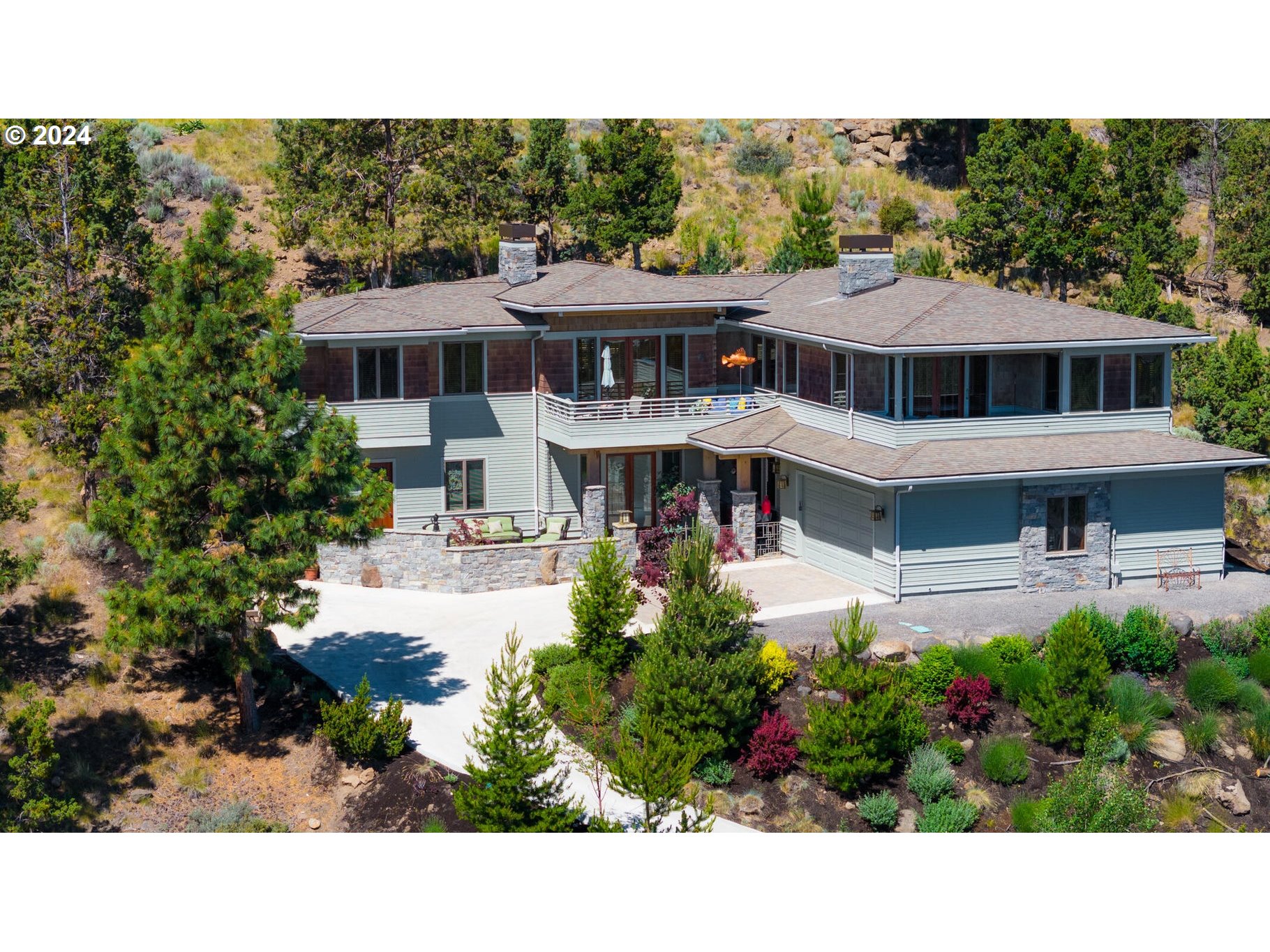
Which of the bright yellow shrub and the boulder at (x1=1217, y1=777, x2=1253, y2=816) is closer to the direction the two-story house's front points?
the bright yellow shrub

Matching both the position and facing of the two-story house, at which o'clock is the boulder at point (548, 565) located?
The boulder is roughly at 2 o'clock from the two-story house.

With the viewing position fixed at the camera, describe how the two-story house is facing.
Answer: facing the viewer

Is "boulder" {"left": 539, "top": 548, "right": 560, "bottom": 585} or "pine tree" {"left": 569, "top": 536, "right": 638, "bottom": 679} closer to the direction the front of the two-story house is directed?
the pine tree

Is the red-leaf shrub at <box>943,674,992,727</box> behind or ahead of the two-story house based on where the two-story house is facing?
ahead

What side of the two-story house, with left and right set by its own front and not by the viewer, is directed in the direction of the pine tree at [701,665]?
front

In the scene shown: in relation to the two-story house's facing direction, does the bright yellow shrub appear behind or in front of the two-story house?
in front

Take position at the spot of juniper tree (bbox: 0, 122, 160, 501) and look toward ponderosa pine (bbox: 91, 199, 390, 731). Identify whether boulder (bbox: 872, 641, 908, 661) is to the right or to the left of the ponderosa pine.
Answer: left

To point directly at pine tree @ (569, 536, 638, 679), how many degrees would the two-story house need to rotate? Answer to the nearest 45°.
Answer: approximately 45° to its right

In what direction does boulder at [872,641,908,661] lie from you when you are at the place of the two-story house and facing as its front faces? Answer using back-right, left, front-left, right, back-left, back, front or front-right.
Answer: front

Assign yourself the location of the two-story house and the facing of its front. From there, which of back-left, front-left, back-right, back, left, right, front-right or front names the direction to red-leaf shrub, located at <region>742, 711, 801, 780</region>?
front
